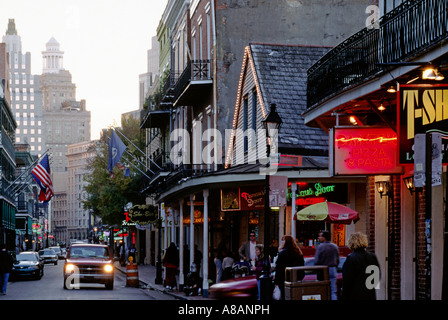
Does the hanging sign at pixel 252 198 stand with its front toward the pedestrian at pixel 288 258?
yes

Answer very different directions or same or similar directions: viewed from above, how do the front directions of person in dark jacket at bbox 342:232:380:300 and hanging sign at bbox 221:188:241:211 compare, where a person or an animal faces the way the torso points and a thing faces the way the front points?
very different directions

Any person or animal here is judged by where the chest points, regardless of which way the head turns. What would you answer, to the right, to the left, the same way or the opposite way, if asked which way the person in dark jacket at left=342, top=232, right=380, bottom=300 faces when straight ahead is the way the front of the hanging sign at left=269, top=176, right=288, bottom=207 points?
the opposite way

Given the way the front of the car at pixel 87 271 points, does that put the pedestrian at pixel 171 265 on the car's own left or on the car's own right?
on the car's own left

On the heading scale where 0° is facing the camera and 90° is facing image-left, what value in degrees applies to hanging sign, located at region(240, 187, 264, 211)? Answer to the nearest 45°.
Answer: approximately 0°

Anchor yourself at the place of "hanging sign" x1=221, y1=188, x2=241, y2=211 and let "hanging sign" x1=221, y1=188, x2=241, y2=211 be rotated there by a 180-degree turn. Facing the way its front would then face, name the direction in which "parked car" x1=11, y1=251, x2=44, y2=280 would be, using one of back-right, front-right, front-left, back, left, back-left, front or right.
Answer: front-left

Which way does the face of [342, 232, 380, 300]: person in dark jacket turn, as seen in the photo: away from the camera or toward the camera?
away from the camera

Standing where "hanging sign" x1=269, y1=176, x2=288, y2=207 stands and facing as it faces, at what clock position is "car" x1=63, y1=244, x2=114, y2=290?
The car is roughly at 5 o'clock from the hanging sign.

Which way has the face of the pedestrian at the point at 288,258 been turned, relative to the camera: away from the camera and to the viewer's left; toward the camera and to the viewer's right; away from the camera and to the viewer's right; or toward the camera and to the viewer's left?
away from the camera and to the viewer's left
